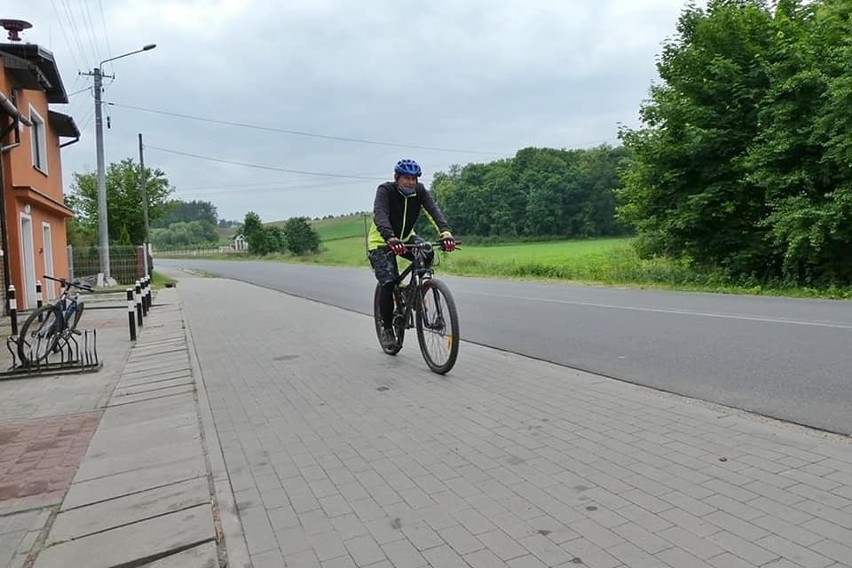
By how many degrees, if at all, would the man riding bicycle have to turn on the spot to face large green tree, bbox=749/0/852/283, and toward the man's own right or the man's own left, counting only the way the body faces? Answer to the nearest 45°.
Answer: approximately 90° to the man's own left

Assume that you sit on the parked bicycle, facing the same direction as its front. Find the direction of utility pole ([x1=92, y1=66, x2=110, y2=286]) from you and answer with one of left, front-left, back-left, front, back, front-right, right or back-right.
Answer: back-right

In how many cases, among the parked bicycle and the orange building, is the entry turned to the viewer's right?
1

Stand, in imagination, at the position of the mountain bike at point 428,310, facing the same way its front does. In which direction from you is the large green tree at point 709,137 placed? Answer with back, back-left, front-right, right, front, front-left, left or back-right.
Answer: left

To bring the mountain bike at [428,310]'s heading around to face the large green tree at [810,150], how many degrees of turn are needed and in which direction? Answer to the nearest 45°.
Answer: approximately 90° to its left
